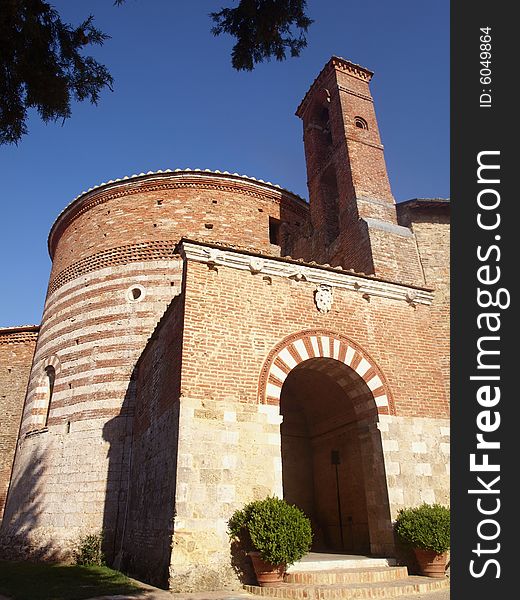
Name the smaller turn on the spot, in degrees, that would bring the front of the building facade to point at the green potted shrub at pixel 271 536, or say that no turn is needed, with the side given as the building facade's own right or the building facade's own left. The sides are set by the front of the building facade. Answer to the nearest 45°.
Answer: approximately 45° to the building facade's own right

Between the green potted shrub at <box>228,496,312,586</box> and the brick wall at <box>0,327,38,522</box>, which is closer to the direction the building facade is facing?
the green potted shrub

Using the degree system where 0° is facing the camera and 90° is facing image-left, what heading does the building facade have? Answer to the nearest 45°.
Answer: approximately 315°
